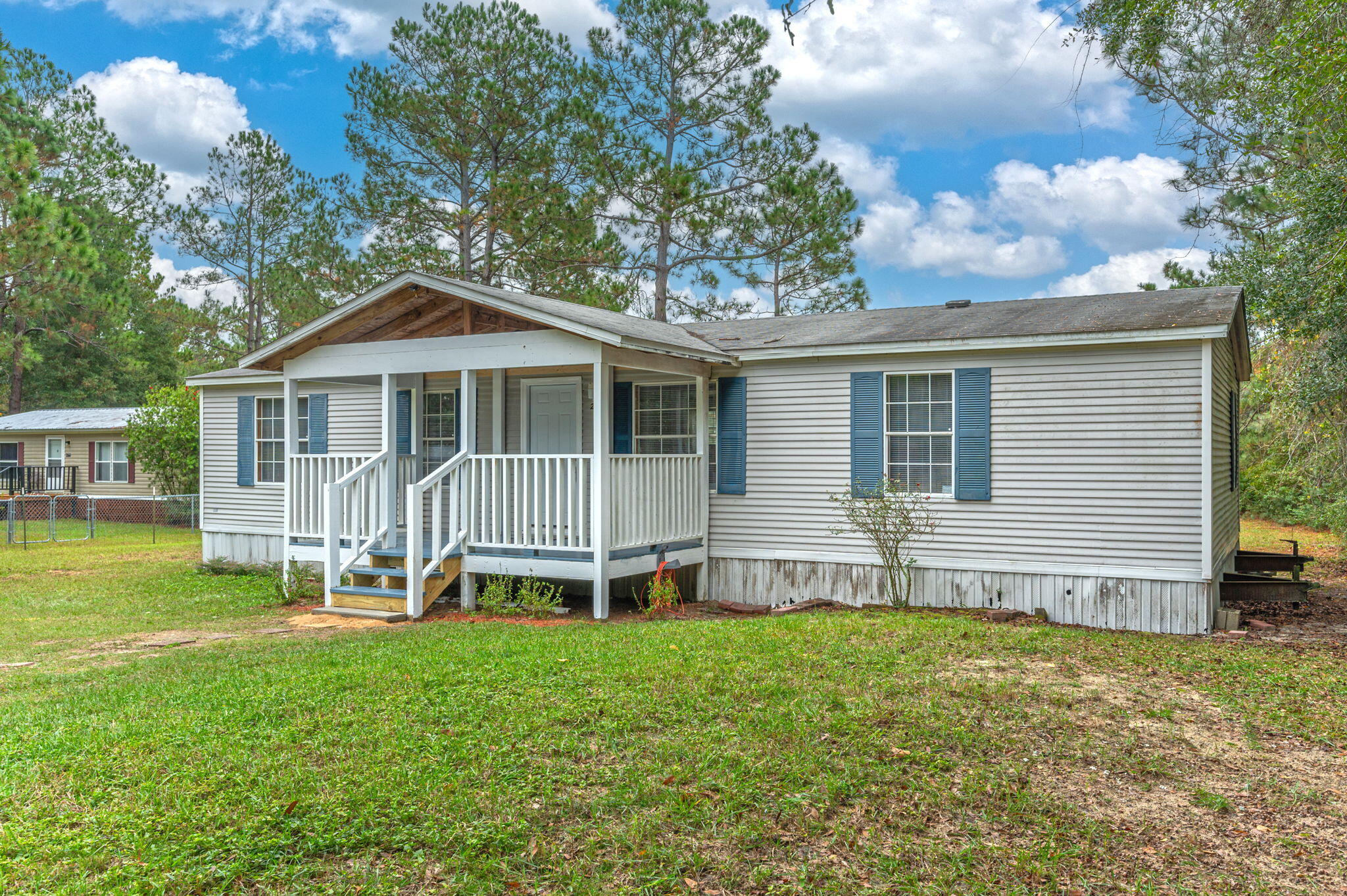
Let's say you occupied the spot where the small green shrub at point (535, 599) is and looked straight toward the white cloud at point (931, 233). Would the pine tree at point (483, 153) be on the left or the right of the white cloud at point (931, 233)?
left

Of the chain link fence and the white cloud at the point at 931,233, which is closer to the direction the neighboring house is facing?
the chain link fence

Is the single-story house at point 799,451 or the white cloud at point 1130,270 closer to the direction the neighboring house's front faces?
the single-story house

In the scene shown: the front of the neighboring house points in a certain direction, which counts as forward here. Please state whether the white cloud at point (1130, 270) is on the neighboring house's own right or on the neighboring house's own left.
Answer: on the neighboring house's own left

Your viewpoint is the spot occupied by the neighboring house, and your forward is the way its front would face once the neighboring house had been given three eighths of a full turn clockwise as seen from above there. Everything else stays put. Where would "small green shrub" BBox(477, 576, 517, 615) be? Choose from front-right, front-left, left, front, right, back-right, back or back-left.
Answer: back-left

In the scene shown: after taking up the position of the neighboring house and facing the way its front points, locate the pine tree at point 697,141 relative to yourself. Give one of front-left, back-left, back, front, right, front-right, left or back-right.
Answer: front-left

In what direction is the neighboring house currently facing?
toward the camera

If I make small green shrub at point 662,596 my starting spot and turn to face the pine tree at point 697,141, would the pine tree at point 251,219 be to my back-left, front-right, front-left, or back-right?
front-left

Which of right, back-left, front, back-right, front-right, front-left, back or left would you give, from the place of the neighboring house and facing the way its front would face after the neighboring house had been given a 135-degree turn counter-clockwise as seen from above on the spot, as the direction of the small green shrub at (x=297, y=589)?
back-right
